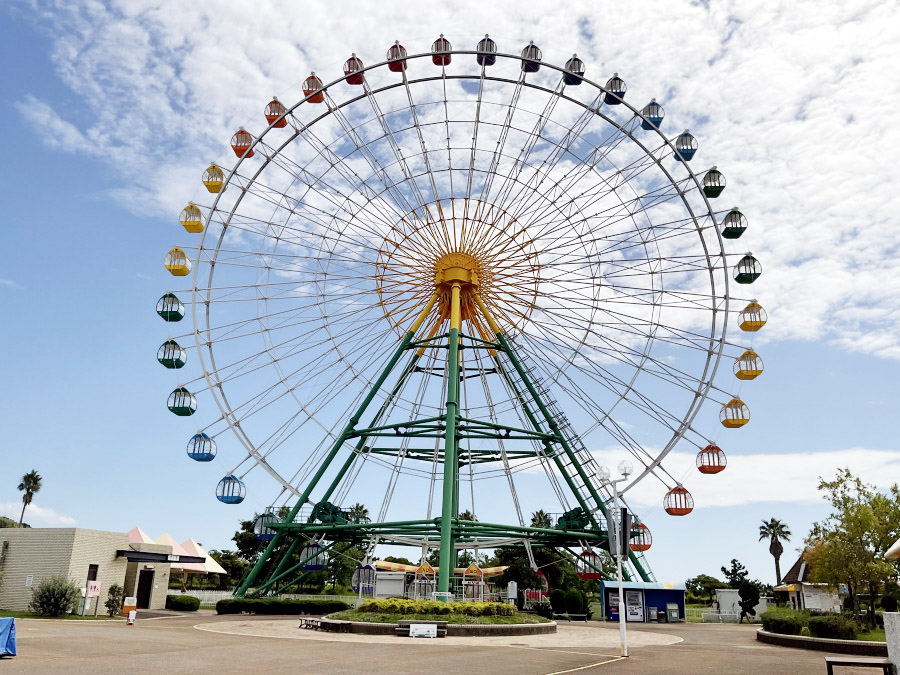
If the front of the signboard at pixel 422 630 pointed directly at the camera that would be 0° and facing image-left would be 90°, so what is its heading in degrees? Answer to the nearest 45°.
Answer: approximately 0°

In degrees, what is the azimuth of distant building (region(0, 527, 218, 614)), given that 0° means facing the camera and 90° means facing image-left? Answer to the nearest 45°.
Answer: approximately 315°

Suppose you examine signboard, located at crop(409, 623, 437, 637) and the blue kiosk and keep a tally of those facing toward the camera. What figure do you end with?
2
